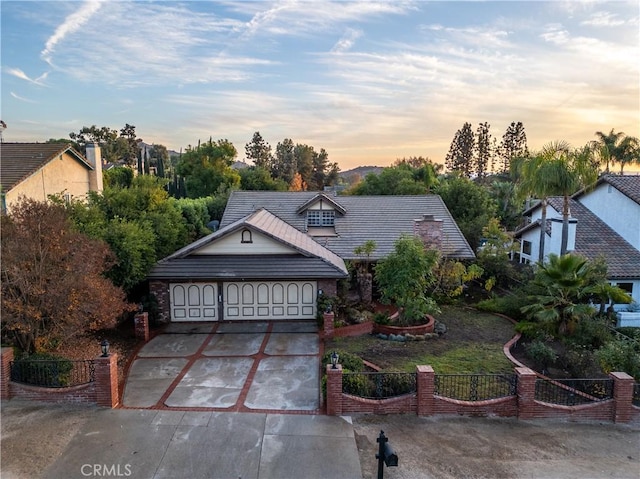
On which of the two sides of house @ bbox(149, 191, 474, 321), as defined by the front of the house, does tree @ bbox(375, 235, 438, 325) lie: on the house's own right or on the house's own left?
on the house's own left

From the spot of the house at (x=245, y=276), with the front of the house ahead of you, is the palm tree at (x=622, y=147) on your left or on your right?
on your left

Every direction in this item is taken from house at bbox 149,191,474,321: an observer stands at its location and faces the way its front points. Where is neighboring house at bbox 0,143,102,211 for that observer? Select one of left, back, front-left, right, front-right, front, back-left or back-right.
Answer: back-right

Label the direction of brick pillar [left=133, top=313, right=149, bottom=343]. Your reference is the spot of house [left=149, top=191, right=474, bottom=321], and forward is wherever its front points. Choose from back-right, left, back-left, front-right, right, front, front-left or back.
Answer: front-right

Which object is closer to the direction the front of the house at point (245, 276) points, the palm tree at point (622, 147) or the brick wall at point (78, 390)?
the brick wall

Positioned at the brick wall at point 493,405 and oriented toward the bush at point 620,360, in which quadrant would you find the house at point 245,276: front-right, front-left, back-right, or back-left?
back-left

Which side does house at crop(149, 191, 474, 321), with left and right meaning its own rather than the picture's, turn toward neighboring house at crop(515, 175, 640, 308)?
left

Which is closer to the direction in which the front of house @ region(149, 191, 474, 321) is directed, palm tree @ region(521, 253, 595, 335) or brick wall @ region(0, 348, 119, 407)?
the brick wall

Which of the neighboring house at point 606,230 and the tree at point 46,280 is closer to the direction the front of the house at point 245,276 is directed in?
the tree

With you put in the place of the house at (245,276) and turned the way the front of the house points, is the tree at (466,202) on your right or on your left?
on your left

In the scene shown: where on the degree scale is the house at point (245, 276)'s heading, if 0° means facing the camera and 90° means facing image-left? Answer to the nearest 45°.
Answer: approximately 0°
